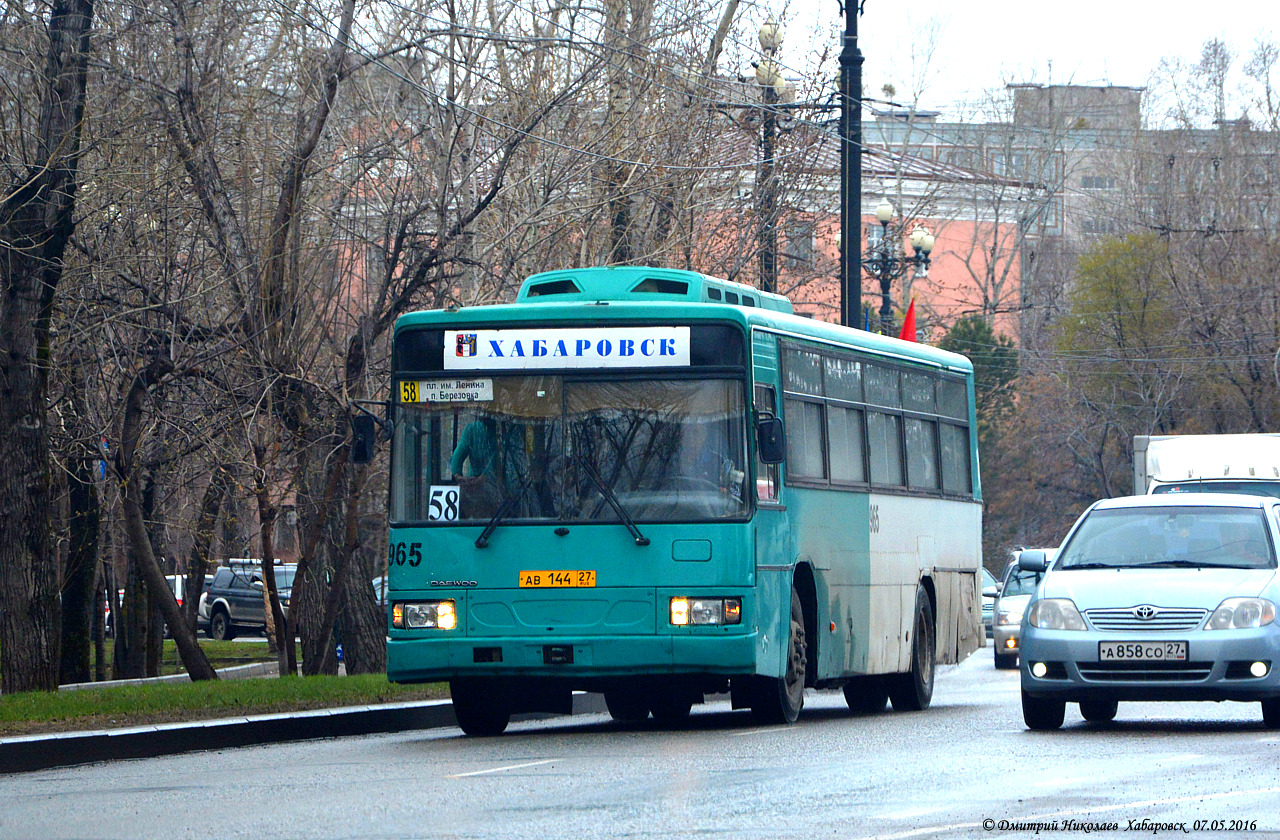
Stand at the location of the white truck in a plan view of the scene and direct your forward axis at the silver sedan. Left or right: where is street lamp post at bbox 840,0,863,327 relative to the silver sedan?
right

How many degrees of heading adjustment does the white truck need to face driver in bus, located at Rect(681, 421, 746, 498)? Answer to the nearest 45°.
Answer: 0° — it already faces them

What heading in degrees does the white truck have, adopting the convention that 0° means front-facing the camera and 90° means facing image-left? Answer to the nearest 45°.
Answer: approximately 0°

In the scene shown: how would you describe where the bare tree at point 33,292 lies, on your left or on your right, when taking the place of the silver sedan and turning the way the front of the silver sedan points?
on your right

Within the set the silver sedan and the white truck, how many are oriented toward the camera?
2

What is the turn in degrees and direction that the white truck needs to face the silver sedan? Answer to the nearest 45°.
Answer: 0° — it already faces it

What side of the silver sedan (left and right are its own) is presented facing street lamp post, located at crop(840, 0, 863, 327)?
back

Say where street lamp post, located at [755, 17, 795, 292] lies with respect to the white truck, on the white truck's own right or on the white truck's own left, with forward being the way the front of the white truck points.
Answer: on the white truck's own right

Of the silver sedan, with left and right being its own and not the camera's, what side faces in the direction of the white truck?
back
